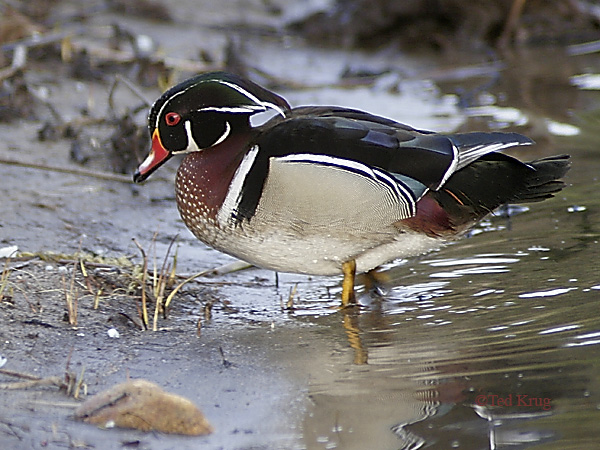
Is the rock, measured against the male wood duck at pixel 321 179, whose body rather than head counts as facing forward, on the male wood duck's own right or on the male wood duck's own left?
on the male wood duck's own left

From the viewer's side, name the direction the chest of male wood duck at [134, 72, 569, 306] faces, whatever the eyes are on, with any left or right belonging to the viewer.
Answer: facing to the left of the viewer
